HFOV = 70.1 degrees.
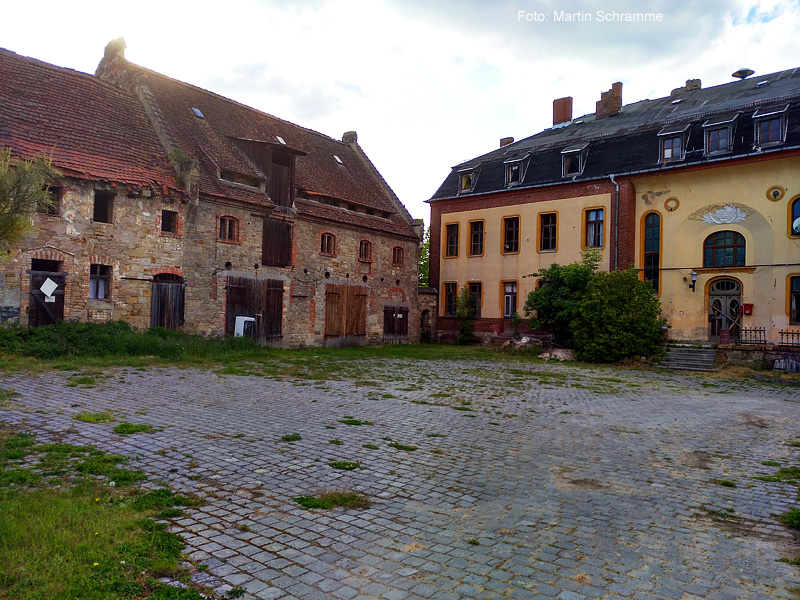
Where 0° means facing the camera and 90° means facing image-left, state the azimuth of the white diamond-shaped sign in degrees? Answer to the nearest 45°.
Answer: approximately 0°

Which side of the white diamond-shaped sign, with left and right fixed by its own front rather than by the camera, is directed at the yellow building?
left

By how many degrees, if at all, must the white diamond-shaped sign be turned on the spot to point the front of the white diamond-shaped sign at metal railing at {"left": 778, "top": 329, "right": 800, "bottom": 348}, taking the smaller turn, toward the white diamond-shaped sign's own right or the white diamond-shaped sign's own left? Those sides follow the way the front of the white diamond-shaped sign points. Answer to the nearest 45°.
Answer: approximately 90° to the white diamond-shaped sign's own left

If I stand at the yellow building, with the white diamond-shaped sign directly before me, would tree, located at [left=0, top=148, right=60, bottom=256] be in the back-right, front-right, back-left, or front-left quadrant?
front-left

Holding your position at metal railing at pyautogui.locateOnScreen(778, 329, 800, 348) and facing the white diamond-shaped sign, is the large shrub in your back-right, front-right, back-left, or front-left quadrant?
front-right

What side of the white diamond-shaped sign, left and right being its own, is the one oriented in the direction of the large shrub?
left

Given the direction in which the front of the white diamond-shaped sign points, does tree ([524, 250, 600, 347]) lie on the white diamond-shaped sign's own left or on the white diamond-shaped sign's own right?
on the white diamond-shaped sign's own left
